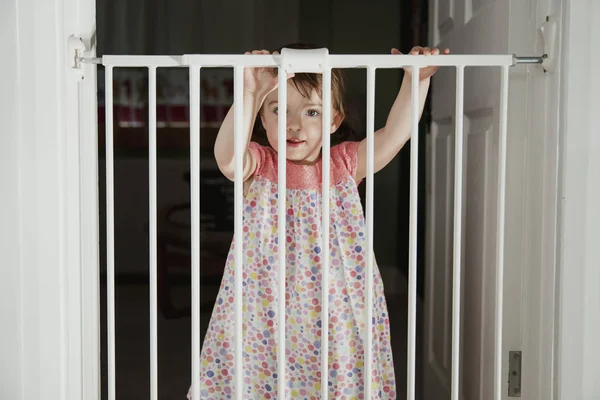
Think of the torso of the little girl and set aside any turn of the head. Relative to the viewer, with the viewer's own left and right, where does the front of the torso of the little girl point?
facing the viewer
